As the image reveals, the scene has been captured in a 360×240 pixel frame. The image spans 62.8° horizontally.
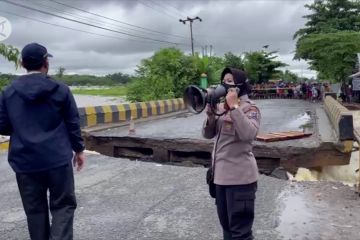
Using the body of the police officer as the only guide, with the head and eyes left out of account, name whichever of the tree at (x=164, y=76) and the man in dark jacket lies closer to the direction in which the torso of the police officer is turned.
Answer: the man in dark jacket

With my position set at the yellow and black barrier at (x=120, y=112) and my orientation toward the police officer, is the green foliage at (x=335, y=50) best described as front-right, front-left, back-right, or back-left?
back-left

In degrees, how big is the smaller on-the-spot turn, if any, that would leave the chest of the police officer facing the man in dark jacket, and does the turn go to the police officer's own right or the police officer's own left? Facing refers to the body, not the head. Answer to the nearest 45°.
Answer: approximately 45° to the police officer's own right

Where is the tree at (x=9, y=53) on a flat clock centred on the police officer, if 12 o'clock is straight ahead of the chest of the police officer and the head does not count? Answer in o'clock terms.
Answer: The tree is roughly at 3 o'clock from the police officer.

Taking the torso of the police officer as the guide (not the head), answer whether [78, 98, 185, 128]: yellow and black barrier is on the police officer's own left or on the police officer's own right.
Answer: on the police officer's own right

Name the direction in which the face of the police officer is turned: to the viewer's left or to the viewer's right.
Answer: to the viewer's left

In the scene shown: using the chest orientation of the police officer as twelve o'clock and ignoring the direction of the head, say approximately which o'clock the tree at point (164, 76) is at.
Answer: The tree is roughly at 4 o'clock from the police officer.

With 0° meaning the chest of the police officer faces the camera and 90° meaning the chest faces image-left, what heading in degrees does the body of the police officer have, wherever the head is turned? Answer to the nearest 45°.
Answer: approximately 45°

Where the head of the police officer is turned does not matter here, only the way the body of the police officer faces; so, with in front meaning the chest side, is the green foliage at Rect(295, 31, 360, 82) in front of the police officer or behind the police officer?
behind

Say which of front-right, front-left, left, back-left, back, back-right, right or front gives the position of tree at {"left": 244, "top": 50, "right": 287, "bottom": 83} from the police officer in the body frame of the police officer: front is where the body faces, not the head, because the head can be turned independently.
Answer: back-right

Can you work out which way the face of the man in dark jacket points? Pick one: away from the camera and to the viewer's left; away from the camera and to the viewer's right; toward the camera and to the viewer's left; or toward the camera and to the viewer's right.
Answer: away from the camera and to the viewer's right
